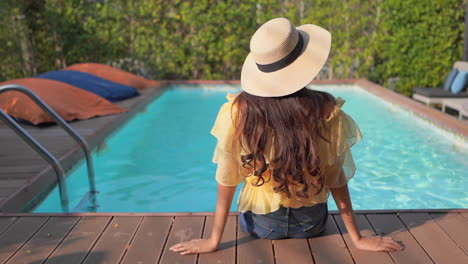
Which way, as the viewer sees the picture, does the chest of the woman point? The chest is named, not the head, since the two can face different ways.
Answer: away from the camera

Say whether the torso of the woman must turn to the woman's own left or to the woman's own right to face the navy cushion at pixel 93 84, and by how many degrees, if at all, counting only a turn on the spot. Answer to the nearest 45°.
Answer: approximately 45° to the woman's own left

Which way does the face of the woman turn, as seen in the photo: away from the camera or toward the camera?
away from the camera

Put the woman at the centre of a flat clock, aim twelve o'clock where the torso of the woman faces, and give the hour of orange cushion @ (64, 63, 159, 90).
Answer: The orange cushion is roughly at 11 o'clock from the woman.

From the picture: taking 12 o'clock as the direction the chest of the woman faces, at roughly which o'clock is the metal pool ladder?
The metal pool ladder is roughly at 10 o'clock from the woman.

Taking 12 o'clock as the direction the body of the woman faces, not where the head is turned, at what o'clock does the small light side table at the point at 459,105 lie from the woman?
The small light side table is roughly at 1 o'clock from the woman.
